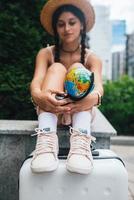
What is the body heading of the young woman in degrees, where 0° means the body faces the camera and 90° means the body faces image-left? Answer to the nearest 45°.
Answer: approximately 0°

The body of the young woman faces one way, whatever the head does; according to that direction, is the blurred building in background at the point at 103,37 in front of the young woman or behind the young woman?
behind
